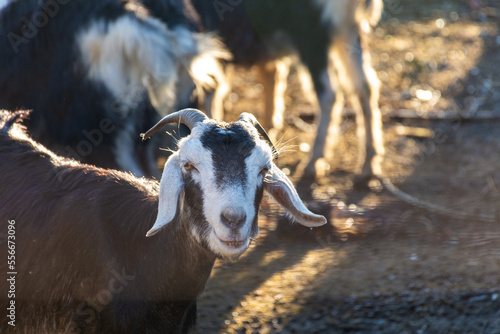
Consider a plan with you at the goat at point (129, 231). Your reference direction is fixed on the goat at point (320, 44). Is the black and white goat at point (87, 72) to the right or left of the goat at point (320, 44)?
left

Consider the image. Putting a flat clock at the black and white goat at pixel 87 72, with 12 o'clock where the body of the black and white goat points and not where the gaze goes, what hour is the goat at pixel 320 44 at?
The goat is roughly at 11 o'clock from the black and white goat.

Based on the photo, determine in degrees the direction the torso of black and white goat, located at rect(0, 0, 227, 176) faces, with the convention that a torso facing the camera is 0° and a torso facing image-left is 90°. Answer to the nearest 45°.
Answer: approximately 270°

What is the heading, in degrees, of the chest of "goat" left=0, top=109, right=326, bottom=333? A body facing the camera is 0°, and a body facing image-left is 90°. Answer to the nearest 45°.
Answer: approximately 315°

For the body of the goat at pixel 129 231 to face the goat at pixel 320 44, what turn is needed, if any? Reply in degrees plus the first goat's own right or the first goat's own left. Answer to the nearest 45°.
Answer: approximately 90° to the first goat's own left

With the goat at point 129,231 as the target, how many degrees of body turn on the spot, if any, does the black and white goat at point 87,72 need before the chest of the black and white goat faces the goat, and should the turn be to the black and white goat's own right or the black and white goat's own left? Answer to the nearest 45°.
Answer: approximately 90° to the black and white goat's own right

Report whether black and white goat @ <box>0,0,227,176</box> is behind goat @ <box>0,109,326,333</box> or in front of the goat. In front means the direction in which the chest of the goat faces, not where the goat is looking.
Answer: behind
